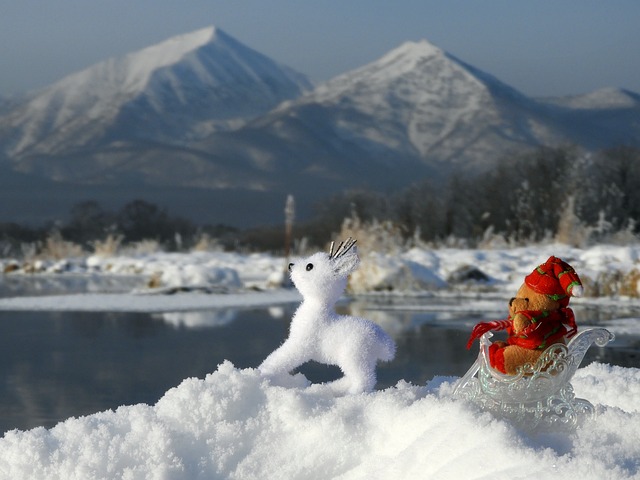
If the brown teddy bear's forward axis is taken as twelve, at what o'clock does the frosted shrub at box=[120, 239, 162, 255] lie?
The frosted shrub is roughly at 2 o'clock from the brown teddy bear.

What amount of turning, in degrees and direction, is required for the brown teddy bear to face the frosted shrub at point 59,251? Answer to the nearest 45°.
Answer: approximately 45° to its right

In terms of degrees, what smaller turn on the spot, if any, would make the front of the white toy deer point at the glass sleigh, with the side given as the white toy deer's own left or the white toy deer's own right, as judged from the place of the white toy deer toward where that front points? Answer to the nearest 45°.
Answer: approximately 135° to the white toy deer's own left

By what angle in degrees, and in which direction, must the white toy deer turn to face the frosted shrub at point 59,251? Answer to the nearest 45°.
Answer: approximately 90° to its right

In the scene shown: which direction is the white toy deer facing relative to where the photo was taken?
to the viewer's left

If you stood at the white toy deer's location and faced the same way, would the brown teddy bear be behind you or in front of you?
behind

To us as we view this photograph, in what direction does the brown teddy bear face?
facing to the left of the viewer

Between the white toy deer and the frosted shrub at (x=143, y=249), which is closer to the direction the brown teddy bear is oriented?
the white toy deer

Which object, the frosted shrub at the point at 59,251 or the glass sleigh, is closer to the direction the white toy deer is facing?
the frosted shrub

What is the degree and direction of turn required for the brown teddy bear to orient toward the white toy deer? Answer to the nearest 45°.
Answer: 0° — it already faces it

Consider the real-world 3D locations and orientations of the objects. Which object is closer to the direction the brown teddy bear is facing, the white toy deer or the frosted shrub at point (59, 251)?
the white toy deer
